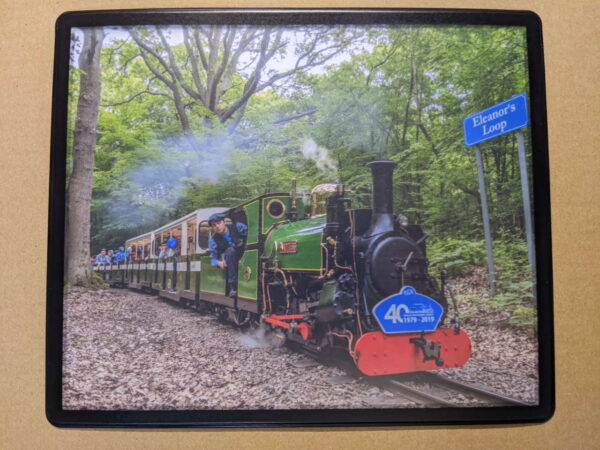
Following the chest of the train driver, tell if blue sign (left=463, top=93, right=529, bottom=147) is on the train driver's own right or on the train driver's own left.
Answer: on the train driver's own left

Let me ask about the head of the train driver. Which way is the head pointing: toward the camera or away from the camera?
toward the camera

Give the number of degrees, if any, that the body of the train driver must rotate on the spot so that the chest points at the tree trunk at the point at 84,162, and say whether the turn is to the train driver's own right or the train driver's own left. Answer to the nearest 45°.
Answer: approximately 90° to the train driver's own right

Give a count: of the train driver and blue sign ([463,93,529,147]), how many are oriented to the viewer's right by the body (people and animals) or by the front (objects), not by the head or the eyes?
0

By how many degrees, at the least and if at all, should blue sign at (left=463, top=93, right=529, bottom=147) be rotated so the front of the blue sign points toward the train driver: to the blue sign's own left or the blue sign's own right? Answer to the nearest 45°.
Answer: approximately 45° to the blue sign's own right
